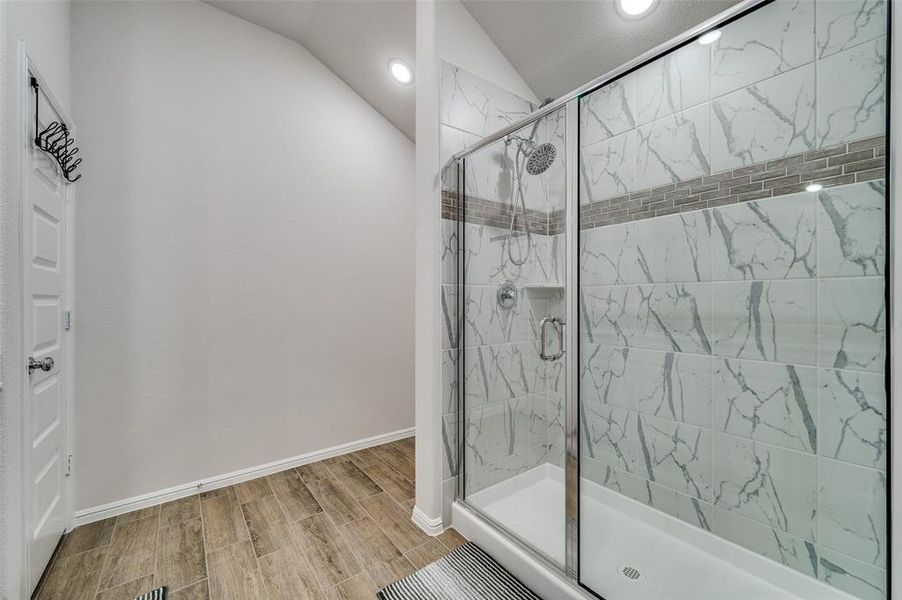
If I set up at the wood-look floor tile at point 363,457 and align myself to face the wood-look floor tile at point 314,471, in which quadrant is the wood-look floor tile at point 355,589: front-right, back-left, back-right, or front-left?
front-left

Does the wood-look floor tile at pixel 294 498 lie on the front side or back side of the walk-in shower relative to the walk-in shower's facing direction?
on the front side

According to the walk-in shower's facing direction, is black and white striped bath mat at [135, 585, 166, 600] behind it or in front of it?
in front

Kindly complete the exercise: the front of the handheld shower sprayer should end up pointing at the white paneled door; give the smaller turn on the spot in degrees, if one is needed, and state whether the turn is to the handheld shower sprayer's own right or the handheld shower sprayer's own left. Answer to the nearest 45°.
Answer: approximately 135° to the handheld shower sprayer's own right

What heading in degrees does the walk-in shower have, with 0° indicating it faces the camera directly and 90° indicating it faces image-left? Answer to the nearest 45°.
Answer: approximately 45°

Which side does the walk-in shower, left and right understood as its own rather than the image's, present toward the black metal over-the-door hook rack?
front

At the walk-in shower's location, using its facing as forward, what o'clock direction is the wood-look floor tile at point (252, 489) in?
The wood-look floor tile is roughly at 1 o'clock from the walk-in shower.

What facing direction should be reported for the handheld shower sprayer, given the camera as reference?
facing the viewer and to the right of the viewer

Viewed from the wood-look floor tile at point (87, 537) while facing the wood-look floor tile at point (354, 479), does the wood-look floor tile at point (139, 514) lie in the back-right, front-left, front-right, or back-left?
front-left
